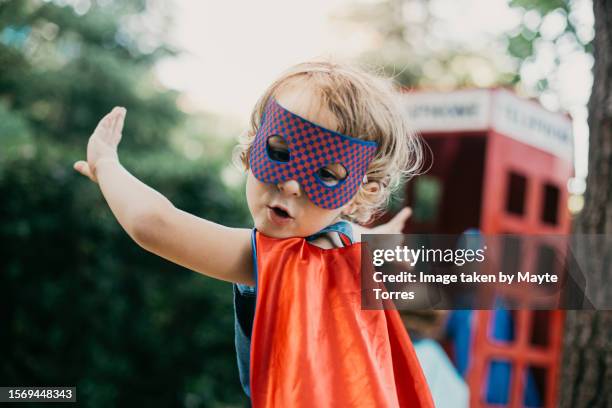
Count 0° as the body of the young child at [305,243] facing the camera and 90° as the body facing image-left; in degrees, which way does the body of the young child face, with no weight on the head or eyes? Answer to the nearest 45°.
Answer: approximately 45°

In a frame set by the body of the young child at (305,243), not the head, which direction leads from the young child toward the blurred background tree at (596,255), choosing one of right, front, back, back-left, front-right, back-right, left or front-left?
back

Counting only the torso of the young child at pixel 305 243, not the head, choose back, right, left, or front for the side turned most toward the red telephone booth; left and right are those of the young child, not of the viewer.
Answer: back
